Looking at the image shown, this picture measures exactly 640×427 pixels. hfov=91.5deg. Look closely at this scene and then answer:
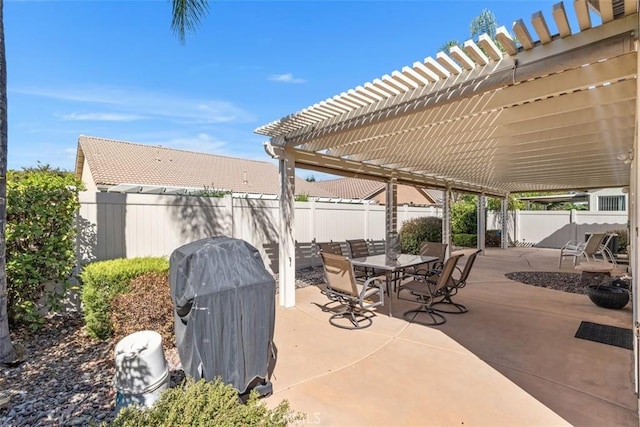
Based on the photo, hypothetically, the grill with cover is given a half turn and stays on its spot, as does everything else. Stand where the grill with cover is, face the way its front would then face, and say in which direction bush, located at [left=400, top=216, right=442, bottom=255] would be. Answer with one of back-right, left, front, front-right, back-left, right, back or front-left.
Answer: right

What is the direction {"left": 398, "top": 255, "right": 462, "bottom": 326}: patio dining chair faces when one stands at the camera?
facing to the left of the viewer

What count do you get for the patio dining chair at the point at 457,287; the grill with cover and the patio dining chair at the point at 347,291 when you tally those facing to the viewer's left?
1

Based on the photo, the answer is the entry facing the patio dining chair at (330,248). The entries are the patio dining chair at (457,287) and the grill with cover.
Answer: the patio dining chair at (457,287)

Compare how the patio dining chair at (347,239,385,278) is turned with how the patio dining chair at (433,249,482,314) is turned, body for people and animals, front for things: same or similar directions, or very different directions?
very different directions

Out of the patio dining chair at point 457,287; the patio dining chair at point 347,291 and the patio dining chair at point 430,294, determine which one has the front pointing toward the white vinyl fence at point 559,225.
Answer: the patio dining chair at point 347,291

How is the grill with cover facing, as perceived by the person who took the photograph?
facing the viewer and to the right of the viewer

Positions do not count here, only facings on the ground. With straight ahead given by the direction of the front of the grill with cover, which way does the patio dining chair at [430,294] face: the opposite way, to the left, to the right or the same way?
the opposite way

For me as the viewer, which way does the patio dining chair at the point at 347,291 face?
facing away from the viewer and to the right of the viewer

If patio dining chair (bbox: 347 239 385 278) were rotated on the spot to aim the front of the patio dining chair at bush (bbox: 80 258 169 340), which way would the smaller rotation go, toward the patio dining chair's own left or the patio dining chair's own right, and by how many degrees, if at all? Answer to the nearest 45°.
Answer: approximately 90° to the patio dining chair's own right

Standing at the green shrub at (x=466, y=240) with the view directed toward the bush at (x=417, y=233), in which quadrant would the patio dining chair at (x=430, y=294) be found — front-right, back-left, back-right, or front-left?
front-left

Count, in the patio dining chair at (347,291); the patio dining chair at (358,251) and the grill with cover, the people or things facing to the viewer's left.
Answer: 0

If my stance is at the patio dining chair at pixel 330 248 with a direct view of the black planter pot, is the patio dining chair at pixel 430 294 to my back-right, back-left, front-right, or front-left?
front-right

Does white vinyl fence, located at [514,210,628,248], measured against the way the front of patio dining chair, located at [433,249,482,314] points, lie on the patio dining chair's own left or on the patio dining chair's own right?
on the patio dining chair's own right

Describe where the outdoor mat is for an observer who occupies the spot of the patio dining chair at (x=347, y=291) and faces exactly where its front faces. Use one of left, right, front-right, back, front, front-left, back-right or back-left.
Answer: front-right

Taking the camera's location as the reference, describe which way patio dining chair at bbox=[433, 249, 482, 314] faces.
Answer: facing to the left of the viewer

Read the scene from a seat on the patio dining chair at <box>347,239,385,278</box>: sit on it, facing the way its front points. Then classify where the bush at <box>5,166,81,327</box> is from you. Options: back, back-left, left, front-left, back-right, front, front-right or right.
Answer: right

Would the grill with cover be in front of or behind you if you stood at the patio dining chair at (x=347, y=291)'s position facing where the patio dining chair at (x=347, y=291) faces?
behind
